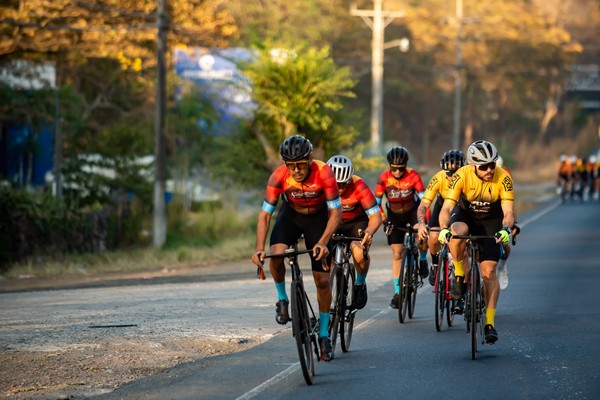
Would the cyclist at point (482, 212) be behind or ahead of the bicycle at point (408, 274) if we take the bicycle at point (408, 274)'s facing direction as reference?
ahead

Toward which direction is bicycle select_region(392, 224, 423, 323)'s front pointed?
toward the camera

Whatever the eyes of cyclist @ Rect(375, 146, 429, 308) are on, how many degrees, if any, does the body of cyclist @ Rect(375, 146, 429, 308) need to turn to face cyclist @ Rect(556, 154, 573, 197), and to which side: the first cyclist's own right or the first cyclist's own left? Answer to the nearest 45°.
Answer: approximately 180°

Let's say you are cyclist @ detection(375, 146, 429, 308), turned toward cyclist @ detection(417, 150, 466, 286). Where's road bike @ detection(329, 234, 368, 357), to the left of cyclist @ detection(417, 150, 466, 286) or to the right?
right

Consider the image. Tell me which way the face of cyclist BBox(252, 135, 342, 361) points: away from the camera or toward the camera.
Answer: toward the camera

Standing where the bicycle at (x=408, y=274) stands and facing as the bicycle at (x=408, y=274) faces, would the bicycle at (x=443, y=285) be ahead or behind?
ahead

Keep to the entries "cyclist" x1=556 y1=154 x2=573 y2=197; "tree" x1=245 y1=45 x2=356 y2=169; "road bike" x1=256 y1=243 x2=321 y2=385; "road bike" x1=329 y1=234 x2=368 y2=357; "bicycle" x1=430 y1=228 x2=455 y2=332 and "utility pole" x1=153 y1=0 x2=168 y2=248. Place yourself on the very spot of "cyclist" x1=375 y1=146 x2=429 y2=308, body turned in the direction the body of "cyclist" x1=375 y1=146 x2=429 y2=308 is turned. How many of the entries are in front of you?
3

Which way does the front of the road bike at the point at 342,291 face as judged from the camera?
facing the viewer

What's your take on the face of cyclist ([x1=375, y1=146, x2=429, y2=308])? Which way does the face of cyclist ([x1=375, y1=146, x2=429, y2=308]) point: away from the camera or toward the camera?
toward the camera

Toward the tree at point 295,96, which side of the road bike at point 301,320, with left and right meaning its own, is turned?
back

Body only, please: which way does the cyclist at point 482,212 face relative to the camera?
toward the camera

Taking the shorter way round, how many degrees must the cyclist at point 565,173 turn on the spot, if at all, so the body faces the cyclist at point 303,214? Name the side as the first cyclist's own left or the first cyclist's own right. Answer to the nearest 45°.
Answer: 0° — they already face them

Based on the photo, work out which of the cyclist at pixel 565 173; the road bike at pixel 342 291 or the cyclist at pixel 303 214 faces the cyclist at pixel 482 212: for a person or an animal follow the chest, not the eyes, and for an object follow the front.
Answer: the cyclist at pixel 565 173

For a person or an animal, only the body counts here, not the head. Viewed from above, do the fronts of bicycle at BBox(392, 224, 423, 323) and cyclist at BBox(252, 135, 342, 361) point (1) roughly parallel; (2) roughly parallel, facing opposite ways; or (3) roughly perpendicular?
roughly parallel
